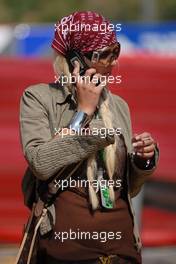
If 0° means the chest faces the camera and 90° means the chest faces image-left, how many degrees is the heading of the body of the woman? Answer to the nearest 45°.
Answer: approximately 315°

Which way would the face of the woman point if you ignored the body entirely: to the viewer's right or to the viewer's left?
to the viewer's right
